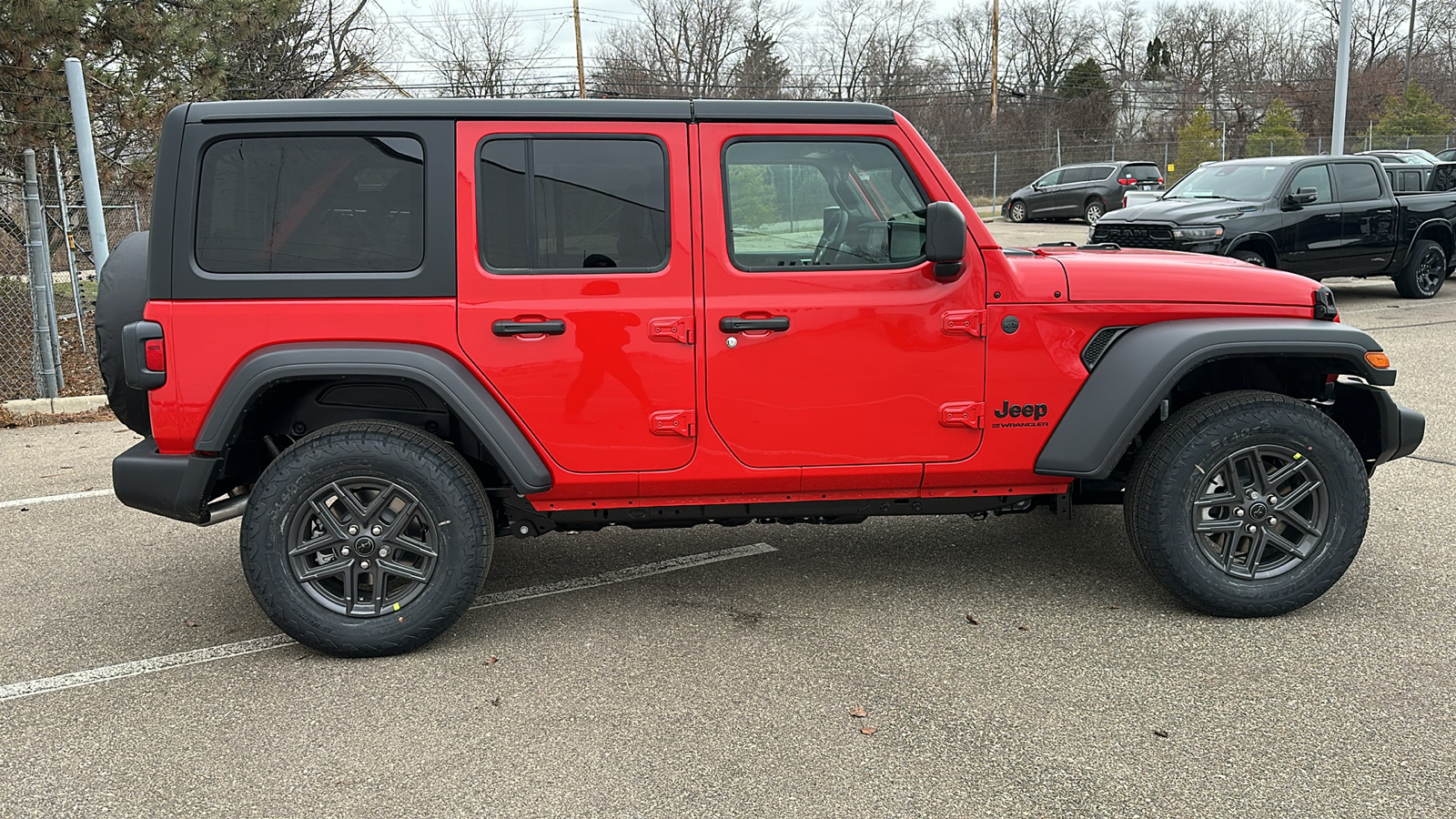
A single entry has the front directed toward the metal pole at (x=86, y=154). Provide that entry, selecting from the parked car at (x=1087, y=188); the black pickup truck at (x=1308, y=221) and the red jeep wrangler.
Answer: the black pickup truck

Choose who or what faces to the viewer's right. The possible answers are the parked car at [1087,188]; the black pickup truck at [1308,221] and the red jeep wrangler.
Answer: the red jeep wrangler

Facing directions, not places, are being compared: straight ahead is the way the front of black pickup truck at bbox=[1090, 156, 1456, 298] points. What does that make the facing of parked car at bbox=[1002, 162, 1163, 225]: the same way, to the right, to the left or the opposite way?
to the right

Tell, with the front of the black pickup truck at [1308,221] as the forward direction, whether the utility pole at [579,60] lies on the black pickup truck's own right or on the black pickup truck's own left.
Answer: on the black pickup truck's own right

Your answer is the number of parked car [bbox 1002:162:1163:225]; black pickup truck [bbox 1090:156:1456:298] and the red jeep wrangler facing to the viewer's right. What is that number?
1

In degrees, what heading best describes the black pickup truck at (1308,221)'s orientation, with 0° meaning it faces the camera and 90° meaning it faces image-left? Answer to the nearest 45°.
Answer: approximately 45°

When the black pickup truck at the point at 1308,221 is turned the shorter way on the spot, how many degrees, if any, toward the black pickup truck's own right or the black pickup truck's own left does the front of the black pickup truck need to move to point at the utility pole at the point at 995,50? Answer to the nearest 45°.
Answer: approximately 135° to the black pickup truck's own right

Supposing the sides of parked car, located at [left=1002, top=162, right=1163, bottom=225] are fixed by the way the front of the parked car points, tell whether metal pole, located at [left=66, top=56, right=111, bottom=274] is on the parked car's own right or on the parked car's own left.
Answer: on the parked car's own left

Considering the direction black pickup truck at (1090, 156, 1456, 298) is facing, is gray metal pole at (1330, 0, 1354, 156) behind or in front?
behind

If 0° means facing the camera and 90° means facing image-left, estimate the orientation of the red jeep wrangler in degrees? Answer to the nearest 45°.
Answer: approximately 270°

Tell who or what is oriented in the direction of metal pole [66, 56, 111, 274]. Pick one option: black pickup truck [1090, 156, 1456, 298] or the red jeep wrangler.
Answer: the black pickup truck

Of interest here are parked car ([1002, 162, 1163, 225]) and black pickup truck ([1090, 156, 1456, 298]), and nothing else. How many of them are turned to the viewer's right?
0

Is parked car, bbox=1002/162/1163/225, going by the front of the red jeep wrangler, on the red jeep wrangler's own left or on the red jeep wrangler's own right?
on the red jeep wrangler's own left

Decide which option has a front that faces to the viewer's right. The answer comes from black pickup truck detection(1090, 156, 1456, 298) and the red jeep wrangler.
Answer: the red jeep wrangler

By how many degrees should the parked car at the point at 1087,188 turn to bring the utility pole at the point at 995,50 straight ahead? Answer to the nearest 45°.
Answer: approximately 45° to its right
